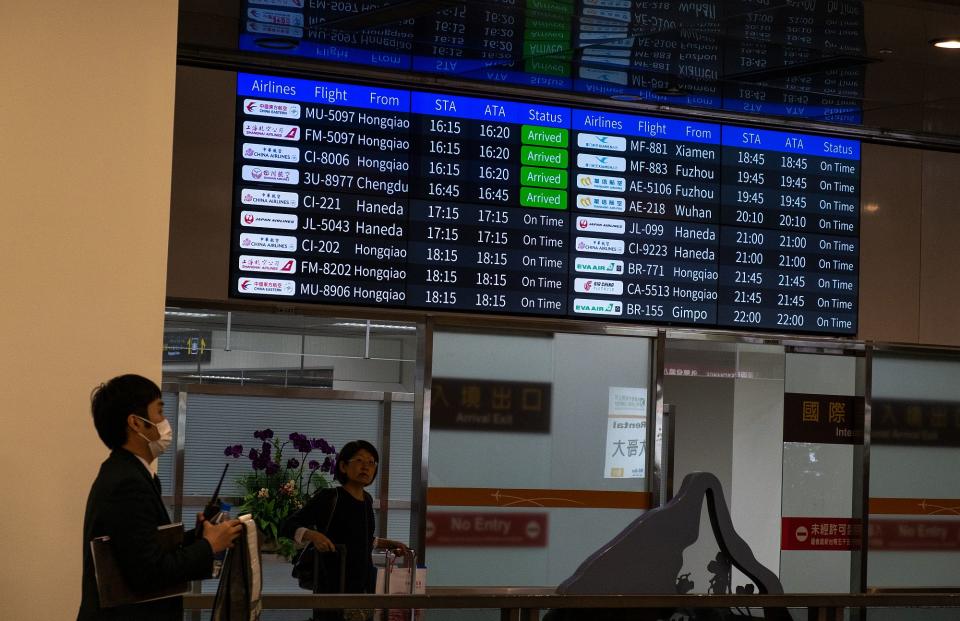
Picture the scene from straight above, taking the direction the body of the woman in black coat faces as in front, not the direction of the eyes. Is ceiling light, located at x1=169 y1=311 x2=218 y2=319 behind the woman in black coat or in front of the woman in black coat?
behind

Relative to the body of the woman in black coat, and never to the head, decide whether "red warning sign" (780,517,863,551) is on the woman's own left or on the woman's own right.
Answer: on the woman's own left

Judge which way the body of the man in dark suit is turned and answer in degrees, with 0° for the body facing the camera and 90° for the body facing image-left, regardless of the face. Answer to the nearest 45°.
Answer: approximately 270°

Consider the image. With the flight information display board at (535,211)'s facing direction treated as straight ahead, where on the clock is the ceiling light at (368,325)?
The ceiling light is roughly at 6 o'clock from the flight information display board.

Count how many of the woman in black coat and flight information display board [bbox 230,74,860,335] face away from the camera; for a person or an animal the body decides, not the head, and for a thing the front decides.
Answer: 0

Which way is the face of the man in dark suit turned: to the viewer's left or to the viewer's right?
to the viewer's right

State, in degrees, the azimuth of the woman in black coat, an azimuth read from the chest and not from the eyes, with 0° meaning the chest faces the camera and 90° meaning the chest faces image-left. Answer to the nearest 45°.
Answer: approximately 315°

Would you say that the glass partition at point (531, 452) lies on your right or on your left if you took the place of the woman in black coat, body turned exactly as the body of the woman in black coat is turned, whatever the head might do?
on your left

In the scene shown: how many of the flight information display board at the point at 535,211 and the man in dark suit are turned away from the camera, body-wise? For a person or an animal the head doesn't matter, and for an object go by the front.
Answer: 0
